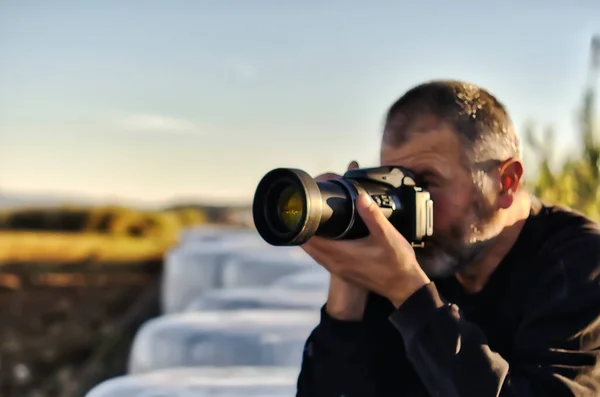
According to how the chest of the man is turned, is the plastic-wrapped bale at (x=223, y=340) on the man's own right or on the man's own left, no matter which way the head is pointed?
on the man's own right

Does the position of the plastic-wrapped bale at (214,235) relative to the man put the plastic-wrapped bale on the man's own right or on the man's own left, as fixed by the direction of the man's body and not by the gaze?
on the man's own right

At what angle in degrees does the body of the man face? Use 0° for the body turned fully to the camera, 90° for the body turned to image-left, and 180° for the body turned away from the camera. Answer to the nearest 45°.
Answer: approximately 45°

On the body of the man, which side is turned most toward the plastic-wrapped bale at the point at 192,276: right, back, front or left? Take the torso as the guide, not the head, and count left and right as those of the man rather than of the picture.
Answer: right

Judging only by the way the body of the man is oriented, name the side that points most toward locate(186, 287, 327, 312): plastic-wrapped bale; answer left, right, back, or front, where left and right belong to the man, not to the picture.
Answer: right
